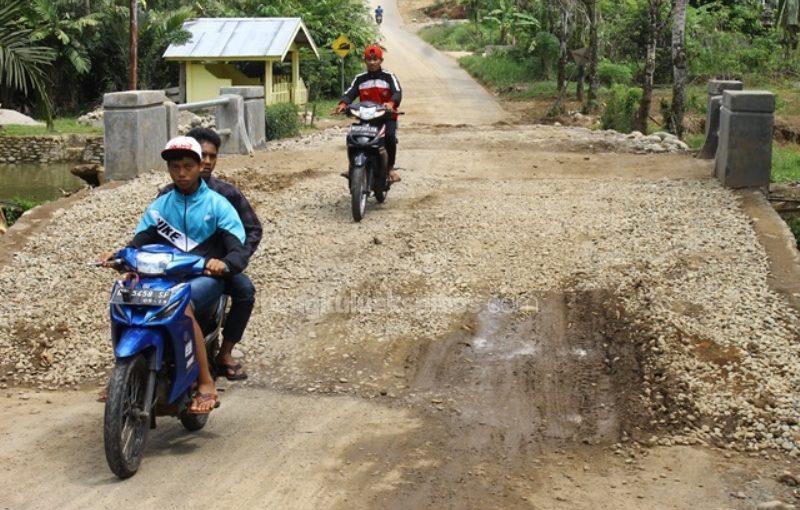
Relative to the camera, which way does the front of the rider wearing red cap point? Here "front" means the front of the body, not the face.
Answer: toward the camera

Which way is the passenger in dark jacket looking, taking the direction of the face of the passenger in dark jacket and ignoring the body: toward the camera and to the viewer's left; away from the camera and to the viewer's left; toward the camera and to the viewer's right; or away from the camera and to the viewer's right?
toward the camera and to the viewer's left

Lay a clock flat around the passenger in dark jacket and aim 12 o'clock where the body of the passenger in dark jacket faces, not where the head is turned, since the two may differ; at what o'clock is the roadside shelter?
The roadside shelter is roughly at 6 o'clock from the passenger in dark jacket.

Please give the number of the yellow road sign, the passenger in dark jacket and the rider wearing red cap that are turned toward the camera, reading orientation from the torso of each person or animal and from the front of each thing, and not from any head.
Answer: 3

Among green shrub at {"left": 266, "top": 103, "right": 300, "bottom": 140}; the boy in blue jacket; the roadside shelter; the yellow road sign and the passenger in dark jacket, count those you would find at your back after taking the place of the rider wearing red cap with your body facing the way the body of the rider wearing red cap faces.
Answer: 3

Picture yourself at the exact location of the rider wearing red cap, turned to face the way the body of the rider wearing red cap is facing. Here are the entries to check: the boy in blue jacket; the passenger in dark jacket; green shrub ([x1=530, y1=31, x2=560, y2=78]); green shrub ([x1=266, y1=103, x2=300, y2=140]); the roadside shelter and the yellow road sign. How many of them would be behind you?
4

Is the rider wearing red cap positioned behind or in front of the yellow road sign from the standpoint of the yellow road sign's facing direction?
in front

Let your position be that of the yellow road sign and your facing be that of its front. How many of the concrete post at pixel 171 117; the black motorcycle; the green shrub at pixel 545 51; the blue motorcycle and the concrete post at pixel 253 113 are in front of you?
4

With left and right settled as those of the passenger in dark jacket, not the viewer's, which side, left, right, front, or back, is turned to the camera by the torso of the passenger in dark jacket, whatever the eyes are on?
front

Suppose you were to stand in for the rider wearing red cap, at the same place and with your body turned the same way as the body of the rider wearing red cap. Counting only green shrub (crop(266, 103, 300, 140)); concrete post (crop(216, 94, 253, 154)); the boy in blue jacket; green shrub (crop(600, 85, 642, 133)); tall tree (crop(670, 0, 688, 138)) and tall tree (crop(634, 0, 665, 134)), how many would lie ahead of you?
1

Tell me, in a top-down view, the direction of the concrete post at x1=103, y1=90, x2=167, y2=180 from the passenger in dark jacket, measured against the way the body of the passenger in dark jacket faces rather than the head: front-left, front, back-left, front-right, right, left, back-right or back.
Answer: back

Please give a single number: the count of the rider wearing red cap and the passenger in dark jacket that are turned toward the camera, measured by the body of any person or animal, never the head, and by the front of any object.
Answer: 2
